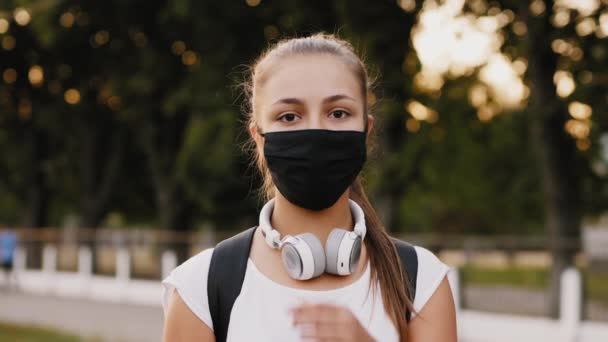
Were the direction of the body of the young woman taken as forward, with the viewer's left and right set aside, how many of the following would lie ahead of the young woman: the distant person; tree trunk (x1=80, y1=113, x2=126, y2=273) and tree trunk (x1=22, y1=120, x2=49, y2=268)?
0

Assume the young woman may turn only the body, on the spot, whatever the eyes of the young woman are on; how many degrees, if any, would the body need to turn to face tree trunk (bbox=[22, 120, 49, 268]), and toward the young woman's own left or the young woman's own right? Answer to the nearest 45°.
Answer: approximately 180°

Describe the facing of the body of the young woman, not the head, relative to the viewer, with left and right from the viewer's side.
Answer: facing the viewer

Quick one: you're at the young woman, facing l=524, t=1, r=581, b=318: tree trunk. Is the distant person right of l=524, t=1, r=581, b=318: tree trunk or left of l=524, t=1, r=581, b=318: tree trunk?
left

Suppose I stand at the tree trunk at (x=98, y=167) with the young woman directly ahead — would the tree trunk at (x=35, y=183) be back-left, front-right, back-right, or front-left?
back-right

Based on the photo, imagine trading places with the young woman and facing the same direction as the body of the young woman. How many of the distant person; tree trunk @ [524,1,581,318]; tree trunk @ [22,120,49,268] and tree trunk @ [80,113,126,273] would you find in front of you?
0

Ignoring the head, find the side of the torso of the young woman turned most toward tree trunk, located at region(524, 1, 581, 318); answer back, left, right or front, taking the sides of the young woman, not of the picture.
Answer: back

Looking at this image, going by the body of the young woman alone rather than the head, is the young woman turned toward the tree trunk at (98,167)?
no

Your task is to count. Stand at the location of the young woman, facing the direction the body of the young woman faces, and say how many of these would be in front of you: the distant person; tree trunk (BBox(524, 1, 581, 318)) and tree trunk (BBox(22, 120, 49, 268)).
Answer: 0

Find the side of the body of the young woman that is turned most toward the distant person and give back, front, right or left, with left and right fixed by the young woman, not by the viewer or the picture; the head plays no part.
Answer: back

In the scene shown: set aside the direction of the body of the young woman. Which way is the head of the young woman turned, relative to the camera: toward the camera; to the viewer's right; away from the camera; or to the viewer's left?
toward the camera

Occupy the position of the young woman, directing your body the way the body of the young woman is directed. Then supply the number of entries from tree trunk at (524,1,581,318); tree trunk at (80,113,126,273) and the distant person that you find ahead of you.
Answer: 0

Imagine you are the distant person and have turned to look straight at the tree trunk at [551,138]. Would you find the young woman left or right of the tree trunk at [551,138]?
right

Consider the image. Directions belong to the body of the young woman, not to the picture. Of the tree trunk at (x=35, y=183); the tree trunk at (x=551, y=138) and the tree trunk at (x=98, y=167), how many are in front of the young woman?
0
